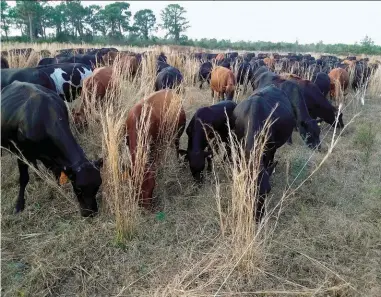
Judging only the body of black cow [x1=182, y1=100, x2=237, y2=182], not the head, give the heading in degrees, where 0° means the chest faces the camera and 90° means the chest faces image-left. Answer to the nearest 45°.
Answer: approximately 45°

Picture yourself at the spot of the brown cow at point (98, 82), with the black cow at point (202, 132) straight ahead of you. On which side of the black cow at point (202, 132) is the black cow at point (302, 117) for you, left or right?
left

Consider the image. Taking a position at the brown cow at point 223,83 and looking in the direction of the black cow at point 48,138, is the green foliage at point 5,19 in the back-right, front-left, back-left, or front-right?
back-right
